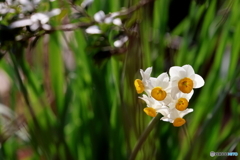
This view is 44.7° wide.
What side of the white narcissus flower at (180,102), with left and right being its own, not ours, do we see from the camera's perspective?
front

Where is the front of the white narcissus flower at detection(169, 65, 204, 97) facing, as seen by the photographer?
facing the viewer

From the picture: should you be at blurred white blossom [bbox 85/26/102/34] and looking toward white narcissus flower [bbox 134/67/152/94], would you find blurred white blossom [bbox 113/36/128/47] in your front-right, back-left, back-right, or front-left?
front-left

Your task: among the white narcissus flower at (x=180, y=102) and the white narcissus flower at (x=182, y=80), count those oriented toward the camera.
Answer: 2

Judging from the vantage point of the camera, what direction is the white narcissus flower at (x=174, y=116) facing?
facing the viewer and to the right of the viewer

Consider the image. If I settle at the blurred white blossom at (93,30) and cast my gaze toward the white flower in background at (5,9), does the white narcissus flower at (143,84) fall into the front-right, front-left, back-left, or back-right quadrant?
back-left

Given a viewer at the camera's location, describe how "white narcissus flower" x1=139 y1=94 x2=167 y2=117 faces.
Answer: facing the viewer and to the left of the viewer
